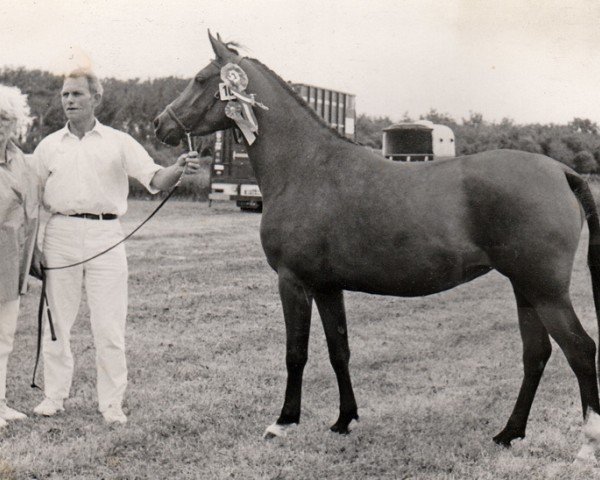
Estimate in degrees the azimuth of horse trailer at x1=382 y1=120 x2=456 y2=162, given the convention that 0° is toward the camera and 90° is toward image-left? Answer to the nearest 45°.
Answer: approximately 225°

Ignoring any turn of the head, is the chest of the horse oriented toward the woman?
yes

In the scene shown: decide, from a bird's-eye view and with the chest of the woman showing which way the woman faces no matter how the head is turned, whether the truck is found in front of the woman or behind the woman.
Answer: behind

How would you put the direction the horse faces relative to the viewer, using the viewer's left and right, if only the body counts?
facing to the left of the viewer

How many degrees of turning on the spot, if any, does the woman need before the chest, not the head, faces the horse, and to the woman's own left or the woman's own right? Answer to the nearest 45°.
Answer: approximately 45° to the woman's own left

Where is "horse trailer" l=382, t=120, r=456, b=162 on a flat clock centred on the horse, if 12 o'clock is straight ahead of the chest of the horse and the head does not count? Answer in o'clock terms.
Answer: The horse trailer is roughly at 3 o'clock from the horse.

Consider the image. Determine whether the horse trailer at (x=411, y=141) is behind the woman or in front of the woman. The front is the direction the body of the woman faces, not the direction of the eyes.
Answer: behind

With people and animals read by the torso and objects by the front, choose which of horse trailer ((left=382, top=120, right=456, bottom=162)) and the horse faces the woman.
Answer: the horse

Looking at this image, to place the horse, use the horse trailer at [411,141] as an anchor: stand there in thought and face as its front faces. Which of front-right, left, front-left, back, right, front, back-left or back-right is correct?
back-right
